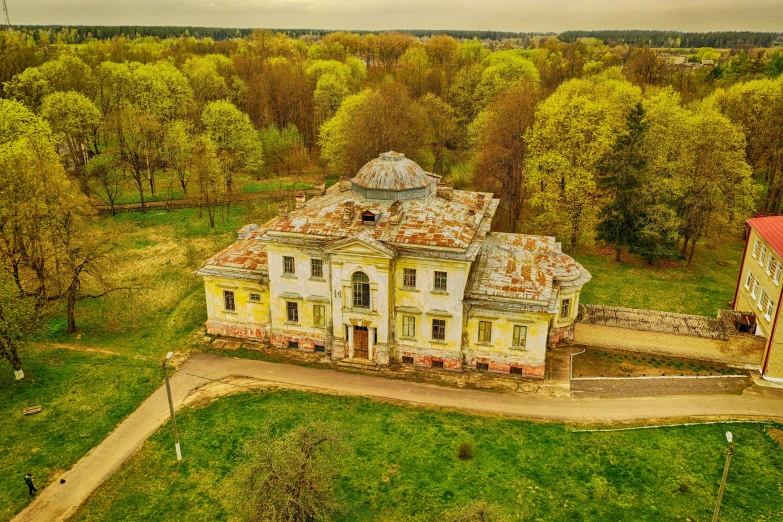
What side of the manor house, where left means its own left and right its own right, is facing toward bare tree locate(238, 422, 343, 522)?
front

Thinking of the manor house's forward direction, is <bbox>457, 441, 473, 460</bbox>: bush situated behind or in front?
in front

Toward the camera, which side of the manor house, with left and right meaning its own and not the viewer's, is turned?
front

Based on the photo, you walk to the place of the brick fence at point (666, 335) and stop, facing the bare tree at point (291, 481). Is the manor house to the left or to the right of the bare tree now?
right

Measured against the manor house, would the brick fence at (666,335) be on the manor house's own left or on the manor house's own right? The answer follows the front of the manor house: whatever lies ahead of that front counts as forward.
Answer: on the manor house's own left

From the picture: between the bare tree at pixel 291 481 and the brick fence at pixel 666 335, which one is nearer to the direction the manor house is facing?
the bare tree

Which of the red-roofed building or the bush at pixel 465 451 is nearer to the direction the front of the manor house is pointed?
the bush

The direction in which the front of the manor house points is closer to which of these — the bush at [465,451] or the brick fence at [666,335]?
the bush

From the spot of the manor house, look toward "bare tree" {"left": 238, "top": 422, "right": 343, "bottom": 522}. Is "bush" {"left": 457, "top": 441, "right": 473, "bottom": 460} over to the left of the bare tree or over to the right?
left

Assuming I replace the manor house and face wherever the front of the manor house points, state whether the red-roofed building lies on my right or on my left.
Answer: on my left
